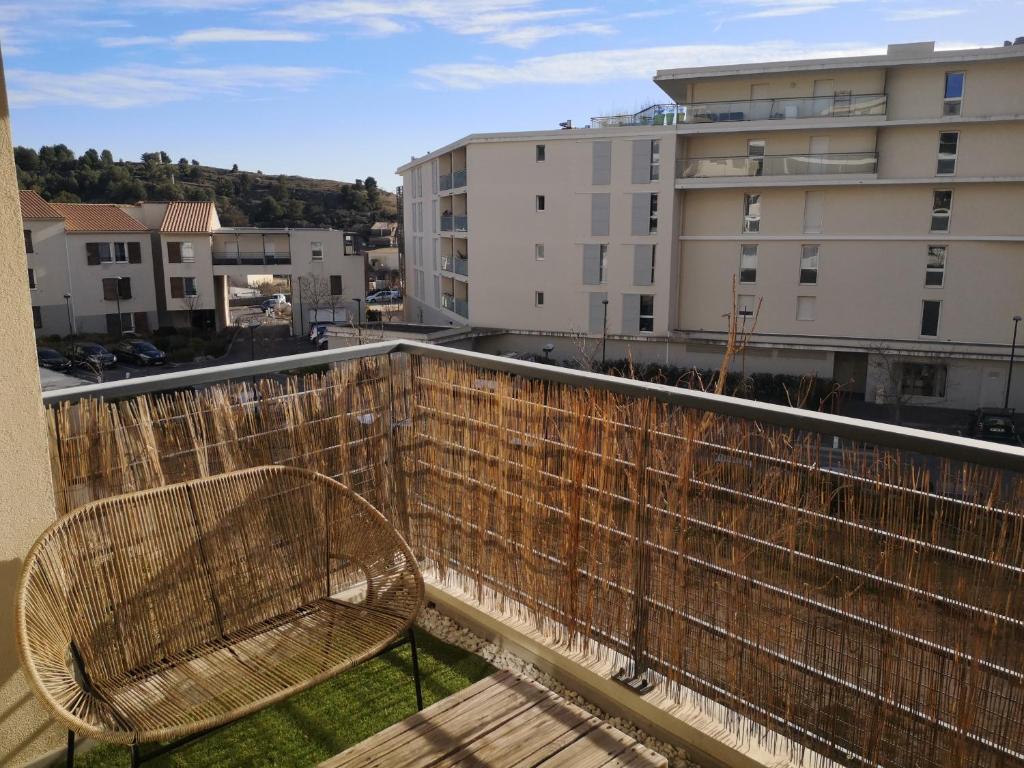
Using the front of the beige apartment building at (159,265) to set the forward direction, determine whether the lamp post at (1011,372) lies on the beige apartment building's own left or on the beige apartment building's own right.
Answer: on the beige apartment building's own left

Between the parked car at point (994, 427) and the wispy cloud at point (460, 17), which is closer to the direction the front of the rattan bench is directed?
the parked car

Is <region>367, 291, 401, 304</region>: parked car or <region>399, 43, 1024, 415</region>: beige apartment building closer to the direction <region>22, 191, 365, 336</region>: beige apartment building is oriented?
the beige apartment building

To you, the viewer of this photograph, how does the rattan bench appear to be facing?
facing the viewer and to the right of the viewer

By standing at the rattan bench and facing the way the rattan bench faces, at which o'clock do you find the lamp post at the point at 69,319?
The lamp post is roughly at 7 o'clock from the rattan bench.

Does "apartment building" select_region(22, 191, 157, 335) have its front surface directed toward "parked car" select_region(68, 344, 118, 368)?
yes

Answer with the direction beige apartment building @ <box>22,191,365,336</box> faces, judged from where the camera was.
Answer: facing the viewer

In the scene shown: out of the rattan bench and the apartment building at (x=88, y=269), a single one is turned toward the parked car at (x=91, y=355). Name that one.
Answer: the apartment building

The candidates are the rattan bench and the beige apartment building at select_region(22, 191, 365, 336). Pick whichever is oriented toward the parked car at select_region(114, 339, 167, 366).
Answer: the beige apartment building

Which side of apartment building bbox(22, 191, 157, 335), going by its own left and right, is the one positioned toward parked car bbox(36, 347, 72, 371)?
front

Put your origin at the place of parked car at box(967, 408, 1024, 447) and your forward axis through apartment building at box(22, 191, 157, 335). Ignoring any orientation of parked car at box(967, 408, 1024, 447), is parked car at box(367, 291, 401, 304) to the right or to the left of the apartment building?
right

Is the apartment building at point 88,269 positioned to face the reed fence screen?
yes

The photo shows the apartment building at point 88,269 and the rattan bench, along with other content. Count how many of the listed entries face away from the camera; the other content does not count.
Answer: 0

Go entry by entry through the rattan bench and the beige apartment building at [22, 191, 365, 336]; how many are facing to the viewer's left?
0
